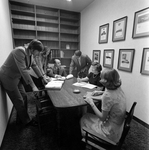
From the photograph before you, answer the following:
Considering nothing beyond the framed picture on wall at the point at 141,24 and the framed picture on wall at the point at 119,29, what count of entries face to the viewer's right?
0

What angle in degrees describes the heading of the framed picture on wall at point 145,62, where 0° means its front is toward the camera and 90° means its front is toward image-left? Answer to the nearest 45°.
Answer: approximately 45°

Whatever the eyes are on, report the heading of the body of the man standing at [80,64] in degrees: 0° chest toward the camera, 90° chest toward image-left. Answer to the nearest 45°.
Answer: approximately 45°

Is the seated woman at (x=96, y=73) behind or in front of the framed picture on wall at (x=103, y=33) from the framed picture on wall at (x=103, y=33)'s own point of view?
in front

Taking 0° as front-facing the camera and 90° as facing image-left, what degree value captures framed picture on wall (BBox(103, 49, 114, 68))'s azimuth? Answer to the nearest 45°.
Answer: approximately 45°

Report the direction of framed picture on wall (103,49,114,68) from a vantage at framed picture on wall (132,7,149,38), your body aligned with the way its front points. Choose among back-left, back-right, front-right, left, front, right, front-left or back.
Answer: right

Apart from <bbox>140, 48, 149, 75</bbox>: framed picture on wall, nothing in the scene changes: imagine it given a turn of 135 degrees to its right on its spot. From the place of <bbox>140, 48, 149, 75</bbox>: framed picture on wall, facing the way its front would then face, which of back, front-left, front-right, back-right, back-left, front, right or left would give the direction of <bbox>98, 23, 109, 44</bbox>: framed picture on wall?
front-left

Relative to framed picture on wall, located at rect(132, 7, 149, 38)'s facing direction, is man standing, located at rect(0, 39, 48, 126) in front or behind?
in front

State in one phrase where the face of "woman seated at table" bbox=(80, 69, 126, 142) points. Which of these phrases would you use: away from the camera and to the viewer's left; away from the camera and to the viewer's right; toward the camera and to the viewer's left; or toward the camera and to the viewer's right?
away from the camera and to the viewer's left

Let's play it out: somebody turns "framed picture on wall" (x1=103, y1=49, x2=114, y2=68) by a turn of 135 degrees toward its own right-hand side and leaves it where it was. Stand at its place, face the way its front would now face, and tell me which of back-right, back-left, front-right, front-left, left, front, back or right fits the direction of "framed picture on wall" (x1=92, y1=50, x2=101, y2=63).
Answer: front-left
